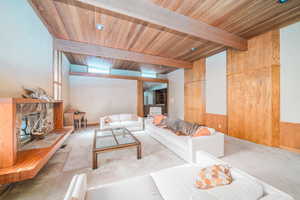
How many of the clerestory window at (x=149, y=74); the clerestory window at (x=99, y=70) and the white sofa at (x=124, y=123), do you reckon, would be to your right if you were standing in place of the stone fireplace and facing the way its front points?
0

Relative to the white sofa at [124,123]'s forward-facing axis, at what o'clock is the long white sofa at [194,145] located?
the long white sofa at [194,145] is roughly at 11 o'clock from the white sofa at [124,123].

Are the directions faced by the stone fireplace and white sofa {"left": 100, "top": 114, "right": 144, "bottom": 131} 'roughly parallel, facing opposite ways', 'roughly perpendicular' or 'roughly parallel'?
roughly perpendicular

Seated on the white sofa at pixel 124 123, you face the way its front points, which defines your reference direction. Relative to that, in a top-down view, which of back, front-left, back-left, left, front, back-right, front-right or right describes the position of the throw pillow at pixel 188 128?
front-left

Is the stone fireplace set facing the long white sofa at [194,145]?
yes

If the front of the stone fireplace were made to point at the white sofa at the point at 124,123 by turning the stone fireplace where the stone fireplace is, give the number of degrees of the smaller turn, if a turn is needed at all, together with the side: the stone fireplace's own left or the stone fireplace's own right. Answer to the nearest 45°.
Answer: approximately 45° to the stone fireplace's own left

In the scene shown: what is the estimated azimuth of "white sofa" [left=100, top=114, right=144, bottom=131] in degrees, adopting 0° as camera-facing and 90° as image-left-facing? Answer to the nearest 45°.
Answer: approximately 0°

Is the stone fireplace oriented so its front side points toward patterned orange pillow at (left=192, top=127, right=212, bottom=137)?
yes

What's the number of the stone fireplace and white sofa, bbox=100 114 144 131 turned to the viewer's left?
0

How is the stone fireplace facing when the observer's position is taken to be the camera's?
facing the viewer and to the right of the viewer

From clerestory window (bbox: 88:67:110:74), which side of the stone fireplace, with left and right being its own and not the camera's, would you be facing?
left

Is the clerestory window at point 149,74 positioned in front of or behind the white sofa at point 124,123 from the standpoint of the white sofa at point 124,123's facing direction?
behind

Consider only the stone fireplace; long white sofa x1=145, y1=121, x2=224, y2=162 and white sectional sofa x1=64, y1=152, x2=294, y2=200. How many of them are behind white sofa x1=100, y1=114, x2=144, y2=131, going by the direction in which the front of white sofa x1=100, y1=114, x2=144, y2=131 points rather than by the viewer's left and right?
0

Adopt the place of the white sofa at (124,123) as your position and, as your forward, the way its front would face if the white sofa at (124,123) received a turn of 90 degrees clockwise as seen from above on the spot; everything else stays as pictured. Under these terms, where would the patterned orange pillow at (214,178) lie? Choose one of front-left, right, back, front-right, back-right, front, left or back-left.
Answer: left
